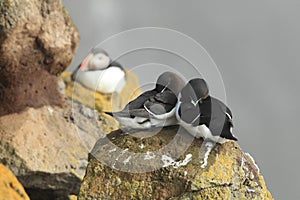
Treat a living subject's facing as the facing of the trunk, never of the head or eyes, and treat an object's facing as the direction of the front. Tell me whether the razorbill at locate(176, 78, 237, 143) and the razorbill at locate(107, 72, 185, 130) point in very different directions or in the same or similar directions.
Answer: very different directions

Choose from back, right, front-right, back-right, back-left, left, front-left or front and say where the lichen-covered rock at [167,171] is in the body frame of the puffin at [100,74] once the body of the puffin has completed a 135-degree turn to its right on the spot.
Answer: back

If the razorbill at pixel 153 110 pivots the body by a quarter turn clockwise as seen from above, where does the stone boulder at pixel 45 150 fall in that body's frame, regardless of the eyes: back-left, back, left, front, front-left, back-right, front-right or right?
back-right

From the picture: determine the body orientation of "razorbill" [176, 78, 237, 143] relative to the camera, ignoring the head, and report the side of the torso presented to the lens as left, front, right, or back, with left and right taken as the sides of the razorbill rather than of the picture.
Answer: left

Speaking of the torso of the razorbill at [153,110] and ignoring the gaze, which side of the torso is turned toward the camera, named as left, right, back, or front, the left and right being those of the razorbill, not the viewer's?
right

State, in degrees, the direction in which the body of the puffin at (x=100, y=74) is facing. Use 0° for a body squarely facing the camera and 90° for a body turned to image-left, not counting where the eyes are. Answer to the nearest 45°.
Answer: approximately 45°
